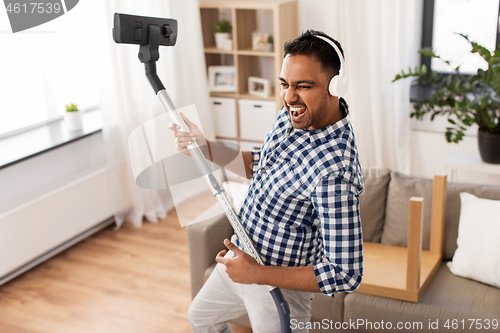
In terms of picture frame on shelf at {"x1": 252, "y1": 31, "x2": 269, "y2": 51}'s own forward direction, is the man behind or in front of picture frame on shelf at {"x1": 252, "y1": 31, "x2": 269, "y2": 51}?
in front

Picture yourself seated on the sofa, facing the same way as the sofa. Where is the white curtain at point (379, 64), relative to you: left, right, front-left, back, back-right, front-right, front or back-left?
back-right

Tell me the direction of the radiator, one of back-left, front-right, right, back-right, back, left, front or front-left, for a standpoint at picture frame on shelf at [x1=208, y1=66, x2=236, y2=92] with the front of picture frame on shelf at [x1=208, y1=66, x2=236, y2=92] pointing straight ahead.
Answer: front-right

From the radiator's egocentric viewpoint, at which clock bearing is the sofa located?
The sofa is roughly at 12 o'clock from the radiator.

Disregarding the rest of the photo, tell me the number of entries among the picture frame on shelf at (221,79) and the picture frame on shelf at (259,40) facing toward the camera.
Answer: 2

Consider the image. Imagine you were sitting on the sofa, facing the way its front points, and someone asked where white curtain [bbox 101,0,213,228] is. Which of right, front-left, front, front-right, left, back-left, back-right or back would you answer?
right

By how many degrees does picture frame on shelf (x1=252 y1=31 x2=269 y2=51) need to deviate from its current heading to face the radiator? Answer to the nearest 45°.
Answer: approximately 45° to its right

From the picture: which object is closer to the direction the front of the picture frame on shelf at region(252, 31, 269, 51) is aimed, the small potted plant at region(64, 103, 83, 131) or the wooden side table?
the wooden side table

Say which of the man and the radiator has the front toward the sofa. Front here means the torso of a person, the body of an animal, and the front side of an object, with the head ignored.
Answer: the radiator

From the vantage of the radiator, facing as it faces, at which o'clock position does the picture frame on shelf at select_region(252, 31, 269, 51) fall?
The picture frame on shelf is roughly at 10 o'clock from the radiator.

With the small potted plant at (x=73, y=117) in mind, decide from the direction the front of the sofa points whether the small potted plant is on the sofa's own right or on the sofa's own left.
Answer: on the sofa's own right

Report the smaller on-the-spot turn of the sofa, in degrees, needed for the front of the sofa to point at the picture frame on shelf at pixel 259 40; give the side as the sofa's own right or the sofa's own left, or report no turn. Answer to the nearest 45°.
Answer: approximately 90° to the sofa's own right

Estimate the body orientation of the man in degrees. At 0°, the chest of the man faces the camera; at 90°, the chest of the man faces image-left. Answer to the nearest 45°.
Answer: approximately 45°

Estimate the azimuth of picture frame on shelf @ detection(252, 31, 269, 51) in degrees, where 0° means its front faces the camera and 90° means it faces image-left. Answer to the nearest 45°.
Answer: approximately 0°
